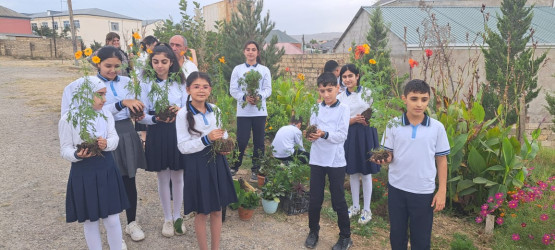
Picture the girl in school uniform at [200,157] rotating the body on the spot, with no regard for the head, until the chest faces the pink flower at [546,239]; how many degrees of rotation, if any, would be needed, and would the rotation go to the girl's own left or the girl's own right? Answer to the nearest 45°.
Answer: approximately 45° to the girl's own left

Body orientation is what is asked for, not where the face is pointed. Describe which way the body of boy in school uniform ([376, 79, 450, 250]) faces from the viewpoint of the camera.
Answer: toward the camera

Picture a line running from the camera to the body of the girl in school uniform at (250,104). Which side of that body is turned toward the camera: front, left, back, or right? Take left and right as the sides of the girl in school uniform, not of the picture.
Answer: front

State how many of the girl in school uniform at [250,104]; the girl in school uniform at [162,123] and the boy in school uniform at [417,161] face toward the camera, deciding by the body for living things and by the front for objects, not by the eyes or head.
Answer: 3

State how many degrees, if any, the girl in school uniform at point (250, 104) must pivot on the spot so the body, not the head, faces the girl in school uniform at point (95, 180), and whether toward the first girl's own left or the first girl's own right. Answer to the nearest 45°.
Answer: approximately 45° to the first girl's own right

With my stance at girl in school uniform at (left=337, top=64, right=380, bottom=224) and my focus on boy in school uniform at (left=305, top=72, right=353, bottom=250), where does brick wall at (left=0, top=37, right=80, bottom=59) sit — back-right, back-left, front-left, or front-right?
back-right

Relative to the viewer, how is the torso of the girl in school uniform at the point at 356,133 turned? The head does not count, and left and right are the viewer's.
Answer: facing the viewer and to the left of the viewer

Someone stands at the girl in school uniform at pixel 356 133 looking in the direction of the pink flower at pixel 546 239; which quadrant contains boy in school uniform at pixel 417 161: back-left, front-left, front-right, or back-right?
front-right

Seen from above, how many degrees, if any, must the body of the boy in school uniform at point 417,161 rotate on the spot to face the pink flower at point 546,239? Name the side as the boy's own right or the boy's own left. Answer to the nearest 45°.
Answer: approximately 135° to the boy's own left

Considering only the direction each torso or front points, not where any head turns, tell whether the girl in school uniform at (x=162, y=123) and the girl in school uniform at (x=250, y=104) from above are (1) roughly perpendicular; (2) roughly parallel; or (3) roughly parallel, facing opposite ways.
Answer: roughly parallel

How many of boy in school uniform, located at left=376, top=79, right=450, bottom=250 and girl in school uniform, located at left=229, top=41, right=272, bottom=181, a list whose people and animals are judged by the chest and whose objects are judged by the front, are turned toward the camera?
2

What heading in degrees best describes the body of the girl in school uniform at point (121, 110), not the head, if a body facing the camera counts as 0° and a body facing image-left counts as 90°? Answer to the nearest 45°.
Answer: approximately 315°
